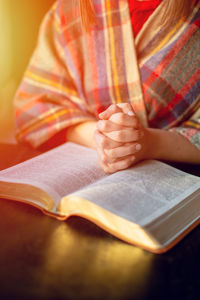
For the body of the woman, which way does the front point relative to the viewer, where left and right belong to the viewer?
facing the viewer

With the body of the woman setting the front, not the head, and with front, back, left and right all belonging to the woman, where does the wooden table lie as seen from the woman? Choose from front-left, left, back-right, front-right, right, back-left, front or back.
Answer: front
